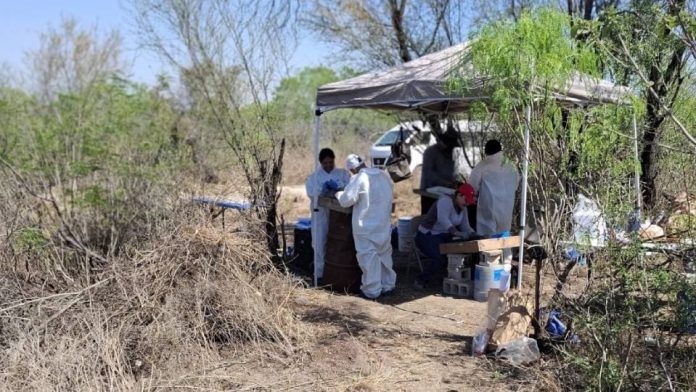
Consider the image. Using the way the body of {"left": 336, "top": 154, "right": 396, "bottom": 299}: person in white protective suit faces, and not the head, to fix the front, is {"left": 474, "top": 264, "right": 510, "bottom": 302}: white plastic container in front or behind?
behind

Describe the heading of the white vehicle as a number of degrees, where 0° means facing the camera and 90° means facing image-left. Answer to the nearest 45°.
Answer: approximately 45°

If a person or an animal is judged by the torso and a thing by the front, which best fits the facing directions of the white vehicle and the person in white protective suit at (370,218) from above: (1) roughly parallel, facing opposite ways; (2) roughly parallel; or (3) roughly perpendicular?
roughly perpendicular

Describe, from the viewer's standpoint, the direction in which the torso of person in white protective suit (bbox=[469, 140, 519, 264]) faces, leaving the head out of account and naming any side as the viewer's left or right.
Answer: facing away from the viewer

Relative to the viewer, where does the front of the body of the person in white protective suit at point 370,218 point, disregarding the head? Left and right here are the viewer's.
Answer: facing away from the viewer and to the left of the viewer

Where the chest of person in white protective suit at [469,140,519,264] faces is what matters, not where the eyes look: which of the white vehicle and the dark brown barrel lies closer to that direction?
the white vehicle

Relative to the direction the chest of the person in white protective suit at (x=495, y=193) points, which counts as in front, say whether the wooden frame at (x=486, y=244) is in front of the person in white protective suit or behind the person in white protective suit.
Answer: behind

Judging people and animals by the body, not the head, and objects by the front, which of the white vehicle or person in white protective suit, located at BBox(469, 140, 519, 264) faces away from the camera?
the person in white protective suit

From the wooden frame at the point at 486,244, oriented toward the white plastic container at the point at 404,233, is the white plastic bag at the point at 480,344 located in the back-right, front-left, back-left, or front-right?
back-left

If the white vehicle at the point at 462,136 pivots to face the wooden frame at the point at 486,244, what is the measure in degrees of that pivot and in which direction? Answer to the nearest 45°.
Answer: approximately 45° to its left

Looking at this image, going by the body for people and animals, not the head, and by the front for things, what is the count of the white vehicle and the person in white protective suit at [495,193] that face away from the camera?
1

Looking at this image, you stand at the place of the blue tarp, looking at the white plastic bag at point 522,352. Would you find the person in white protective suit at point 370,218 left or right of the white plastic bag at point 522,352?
left
